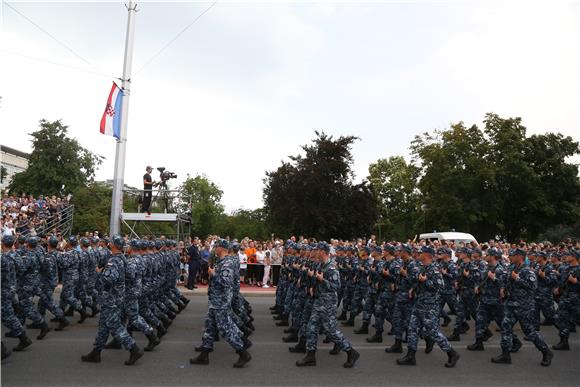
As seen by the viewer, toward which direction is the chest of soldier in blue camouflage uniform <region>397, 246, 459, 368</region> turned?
to the viewer's left

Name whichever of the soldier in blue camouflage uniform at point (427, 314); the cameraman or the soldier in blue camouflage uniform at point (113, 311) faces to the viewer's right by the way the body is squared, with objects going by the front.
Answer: the cameraman

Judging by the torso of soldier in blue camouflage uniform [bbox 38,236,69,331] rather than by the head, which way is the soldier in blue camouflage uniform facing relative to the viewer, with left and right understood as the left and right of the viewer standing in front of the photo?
facing to the left of the viewer

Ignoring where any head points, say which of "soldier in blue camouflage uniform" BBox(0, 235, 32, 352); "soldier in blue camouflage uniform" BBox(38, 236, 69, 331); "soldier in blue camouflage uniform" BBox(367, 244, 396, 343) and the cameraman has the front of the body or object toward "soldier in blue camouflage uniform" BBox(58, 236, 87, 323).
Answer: "soldier in blue camouflage uniform" BBox(367, 244, 396, 343)

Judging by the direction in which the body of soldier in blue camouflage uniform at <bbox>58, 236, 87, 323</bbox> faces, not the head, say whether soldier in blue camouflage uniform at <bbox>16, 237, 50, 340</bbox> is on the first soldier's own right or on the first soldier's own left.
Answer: on the first soldier's own left

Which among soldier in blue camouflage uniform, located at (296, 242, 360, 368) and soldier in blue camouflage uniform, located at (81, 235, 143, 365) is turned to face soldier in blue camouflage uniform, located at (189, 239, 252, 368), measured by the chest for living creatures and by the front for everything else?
soldier in blue camouflage uniform, located at (296, 242, 360, 368)

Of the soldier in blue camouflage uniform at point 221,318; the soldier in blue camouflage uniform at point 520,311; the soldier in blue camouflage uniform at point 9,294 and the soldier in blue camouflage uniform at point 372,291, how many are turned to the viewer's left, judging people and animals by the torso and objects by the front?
4

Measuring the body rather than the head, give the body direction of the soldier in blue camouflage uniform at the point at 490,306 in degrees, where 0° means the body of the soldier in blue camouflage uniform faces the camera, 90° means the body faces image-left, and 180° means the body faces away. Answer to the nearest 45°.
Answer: approximately 90°

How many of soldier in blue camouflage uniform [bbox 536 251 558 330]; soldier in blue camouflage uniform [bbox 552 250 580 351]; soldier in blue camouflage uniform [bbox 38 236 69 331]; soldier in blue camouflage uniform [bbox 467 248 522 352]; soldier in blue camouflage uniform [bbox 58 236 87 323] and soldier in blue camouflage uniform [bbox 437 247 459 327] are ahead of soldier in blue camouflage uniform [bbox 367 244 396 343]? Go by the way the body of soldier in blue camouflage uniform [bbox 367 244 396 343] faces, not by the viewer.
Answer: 2

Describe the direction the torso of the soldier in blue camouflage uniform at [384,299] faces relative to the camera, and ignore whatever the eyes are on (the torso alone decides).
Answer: to the viewer's left

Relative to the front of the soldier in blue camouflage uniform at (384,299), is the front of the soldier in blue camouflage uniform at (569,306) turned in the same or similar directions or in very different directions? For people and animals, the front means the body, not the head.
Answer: same or similar directions

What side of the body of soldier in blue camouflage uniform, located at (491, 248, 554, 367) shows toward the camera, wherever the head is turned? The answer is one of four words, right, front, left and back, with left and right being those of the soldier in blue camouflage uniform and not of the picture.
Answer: left

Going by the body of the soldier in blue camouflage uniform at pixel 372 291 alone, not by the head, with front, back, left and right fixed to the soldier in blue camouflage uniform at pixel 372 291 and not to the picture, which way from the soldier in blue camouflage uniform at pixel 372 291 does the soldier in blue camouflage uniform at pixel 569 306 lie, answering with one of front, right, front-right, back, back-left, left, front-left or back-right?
back

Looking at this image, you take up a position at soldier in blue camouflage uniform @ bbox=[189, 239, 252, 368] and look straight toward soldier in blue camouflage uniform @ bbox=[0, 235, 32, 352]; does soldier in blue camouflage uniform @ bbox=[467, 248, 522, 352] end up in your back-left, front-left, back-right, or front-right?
back-right

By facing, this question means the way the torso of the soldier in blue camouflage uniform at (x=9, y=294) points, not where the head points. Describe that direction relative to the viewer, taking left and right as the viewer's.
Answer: facing to the left of the viewer

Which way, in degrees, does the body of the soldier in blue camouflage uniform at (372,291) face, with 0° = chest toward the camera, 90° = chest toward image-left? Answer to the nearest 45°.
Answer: approximately 90°

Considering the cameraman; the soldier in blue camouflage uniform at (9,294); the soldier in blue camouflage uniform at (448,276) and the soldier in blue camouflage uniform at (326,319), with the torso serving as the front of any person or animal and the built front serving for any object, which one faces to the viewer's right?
the cameraman

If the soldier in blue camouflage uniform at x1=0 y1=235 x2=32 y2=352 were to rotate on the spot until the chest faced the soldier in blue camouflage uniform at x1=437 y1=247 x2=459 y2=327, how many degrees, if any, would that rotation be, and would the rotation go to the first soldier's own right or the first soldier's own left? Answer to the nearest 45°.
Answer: approximately 180°

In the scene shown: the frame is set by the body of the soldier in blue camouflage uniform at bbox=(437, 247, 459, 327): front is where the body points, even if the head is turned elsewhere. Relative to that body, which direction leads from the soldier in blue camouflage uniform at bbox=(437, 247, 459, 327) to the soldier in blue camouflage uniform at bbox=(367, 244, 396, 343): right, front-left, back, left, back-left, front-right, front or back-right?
front-left
